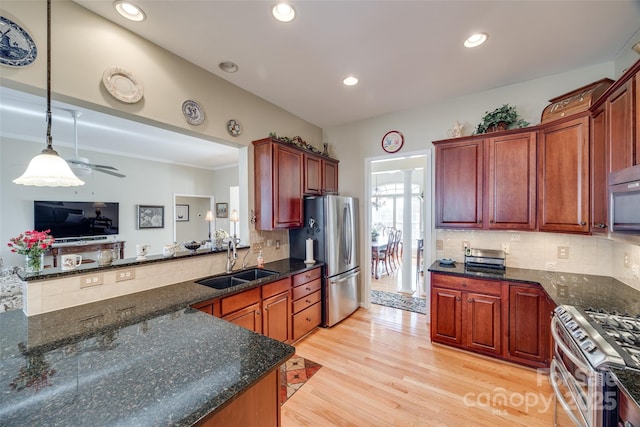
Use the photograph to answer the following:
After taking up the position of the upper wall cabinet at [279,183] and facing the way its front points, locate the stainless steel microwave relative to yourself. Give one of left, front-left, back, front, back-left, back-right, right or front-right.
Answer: front

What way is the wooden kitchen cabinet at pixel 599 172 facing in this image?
to the viewer's left

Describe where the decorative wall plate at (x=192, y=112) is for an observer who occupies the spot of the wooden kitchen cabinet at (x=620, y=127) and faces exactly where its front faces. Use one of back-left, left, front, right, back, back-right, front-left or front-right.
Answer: front

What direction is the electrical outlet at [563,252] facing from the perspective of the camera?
toward the camera

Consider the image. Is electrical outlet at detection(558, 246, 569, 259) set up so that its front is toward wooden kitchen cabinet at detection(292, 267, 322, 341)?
no

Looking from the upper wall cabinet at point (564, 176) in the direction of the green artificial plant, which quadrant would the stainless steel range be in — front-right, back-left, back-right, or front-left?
back-left

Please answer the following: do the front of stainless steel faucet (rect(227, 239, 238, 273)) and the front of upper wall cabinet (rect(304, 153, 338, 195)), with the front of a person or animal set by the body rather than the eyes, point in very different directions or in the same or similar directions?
same or similar directions

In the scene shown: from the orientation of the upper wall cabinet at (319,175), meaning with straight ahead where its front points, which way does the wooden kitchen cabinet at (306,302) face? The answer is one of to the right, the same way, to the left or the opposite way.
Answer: the same way

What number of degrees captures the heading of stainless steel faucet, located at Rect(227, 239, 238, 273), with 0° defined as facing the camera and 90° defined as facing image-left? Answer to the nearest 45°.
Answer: approximately 315°

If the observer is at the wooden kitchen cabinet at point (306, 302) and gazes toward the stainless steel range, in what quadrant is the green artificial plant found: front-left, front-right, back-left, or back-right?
front-left

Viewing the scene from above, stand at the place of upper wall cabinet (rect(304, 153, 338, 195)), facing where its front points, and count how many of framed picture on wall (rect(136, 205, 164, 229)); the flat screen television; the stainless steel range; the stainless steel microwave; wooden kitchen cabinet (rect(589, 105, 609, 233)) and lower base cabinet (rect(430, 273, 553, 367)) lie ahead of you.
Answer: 4

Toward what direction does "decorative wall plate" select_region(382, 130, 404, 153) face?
toward the camera
